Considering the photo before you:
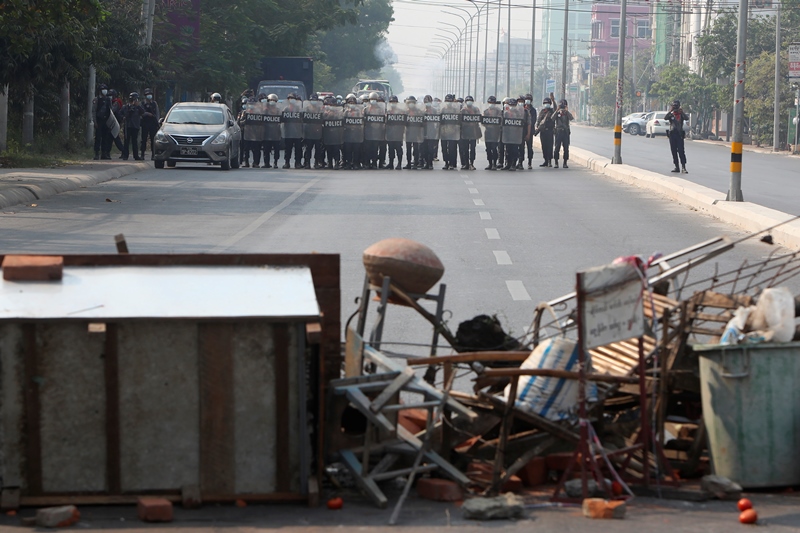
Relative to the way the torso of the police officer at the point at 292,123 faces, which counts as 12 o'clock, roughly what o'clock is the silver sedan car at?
The silver sedan car is roughly at 2 o'clock from the police officer.

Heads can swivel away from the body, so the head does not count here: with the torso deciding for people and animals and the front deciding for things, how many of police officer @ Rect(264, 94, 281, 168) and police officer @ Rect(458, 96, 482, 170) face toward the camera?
2

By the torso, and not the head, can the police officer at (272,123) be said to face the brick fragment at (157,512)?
yes

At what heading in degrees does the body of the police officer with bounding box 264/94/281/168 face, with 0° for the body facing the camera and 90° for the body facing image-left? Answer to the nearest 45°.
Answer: approximately 0°

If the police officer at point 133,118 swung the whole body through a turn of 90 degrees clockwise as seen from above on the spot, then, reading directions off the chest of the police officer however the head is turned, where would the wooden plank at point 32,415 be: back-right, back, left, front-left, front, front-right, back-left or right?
left

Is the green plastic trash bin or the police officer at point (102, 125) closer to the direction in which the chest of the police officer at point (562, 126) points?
the green plastic trash bin

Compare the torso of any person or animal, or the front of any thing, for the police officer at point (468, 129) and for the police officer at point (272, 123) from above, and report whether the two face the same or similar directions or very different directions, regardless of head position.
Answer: same or similar directions

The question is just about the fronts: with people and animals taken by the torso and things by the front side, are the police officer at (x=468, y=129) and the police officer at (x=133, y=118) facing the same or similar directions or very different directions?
same or similar directions

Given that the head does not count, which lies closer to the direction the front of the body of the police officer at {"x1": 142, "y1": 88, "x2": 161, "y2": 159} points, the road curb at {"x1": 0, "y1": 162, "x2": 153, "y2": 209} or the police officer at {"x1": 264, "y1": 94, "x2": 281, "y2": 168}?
the road curb

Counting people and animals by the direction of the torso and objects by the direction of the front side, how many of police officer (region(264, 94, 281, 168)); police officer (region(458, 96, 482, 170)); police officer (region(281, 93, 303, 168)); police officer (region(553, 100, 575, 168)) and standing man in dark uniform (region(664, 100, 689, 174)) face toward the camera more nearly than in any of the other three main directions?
5

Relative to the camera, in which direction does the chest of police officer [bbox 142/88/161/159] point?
toward the camera

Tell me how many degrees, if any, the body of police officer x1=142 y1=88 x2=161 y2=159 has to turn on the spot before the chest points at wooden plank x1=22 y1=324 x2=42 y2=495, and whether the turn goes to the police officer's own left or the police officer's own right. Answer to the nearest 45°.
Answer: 0° — they already face it

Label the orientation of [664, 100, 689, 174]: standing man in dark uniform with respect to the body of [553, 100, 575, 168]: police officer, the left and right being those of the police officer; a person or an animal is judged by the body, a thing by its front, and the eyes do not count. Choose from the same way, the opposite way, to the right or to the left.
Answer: the same way

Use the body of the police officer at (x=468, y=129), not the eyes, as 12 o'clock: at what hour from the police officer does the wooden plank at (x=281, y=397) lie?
The wooden plank is roughly at 12 o'clock from the police officer.

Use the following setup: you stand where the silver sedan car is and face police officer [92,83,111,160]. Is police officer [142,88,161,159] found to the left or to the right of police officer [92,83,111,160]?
right

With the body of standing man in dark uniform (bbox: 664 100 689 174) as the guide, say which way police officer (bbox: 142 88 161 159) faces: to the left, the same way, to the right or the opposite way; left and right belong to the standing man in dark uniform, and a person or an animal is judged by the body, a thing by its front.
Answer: the same way

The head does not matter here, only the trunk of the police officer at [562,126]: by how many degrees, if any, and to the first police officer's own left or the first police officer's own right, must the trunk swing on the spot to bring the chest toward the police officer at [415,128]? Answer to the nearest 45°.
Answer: approximately 45° to the first police officer's own right

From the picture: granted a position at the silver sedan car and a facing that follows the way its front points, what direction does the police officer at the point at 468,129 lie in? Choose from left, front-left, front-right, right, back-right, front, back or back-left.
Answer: left

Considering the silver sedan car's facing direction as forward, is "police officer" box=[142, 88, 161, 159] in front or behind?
behind

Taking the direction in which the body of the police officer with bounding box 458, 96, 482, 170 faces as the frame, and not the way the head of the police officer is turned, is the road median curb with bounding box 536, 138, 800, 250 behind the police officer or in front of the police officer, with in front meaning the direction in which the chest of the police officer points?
in front

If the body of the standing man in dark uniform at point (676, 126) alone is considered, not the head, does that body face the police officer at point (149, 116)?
no

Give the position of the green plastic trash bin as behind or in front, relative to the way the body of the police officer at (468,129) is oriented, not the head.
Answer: in front
